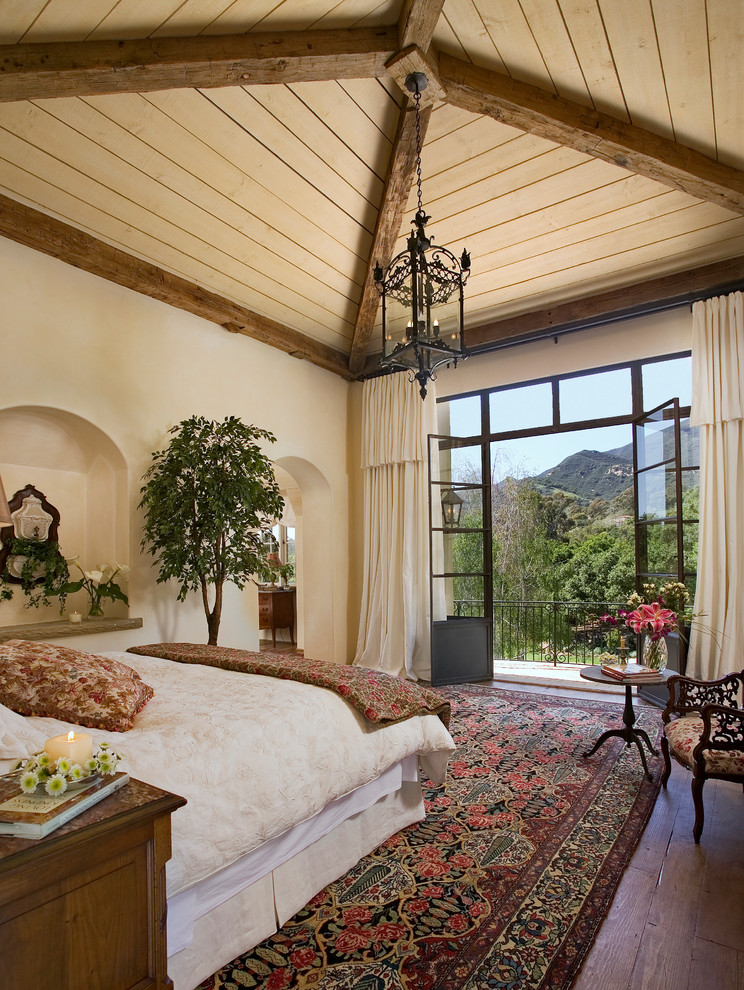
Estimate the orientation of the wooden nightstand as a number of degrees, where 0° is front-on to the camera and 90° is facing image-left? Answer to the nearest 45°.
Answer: approximately 225°

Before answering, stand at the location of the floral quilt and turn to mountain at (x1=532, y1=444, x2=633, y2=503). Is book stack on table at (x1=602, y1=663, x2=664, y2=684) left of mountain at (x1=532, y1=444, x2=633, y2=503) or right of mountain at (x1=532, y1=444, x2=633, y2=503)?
right

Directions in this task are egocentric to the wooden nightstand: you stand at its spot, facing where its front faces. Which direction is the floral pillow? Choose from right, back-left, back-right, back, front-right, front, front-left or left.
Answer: front-left

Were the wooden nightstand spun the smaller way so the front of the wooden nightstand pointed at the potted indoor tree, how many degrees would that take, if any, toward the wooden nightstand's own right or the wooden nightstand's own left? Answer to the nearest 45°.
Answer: approximately 45° to the wooden nightstand's own left

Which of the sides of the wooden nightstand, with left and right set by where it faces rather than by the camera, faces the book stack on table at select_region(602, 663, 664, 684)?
front

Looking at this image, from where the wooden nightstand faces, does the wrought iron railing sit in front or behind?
in front

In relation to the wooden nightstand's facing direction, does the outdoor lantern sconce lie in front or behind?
in front

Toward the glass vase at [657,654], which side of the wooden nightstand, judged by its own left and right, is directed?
front

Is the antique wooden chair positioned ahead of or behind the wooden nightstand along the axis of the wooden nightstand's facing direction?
ahead

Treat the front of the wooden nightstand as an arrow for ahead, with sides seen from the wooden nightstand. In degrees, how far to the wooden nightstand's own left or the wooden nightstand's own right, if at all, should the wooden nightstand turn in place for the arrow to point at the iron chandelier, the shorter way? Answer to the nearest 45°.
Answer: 0° — it already faces it
